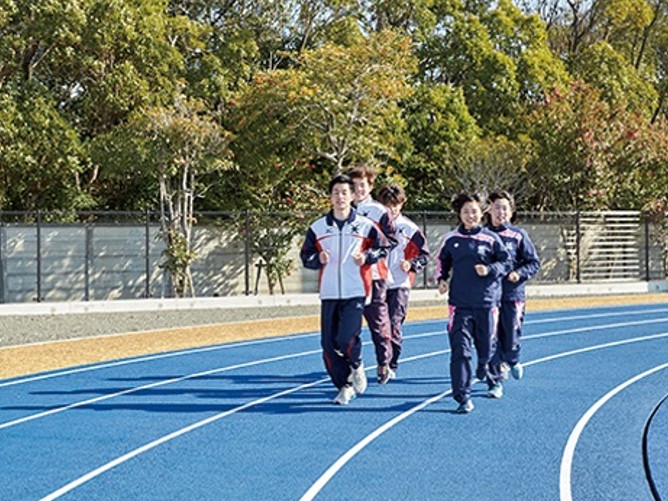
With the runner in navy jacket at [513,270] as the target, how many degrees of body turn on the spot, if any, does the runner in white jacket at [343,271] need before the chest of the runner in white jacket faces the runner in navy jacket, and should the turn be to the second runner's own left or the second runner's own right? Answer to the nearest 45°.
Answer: approximately 135° to the second runner's own left

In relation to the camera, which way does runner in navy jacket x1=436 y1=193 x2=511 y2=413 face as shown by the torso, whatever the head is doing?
toward the camera

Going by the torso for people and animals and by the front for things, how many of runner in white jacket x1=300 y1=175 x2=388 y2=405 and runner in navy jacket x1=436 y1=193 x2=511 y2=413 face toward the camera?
2

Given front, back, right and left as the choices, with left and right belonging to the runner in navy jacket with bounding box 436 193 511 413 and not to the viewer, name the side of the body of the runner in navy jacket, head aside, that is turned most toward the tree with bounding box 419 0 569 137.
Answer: back

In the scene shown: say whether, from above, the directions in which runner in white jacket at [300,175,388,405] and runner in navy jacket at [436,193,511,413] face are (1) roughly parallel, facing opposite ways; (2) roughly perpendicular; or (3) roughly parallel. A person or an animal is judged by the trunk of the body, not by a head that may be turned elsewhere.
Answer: roughly parallel

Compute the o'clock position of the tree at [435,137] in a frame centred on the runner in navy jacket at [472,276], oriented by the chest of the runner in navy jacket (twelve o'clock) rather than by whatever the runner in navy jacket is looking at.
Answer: The tree is roughly at 6 o'clock from the runner in navy jacket.

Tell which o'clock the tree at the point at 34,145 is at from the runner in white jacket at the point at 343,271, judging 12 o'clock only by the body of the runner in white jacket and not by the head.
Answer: The tree is roughly at 5 o'clock from the runner in white jacket.

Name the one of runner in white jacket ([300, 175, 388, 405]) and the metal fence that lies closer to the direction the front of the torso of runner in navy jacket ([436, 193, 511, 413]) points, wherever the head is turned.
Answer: the runner in white jacket

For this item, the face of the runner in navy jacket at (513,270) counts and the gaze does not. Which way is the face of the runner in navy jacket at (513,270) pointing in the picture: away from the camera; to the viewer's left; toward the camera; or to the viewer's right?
toward the camera

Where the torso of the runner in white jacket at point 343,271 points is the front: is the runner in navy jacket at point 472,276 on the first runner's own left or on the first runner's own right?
on the first runner's own left

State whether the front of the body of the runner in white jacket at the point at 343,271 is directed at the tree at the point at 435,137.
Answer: no

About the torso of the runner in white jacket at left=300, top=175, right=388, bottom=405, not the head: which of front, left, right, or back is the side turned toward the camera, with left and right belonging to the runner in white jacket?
front

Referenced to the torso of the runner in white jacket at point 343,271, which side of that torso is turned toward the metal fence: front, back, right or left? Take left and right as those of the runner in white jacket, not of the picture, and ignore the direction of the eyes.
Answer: back

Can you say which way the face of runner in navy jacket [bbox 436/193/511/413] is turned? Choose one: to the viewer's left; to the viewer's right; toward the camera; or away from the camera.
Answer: toward the camera
